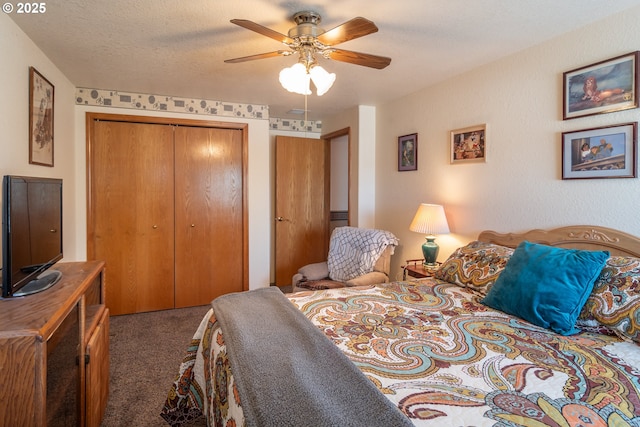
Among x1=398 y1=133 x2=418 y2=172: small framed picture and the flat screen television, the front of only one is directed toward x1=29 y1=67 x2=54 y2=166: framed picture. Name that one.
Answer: the small framed picture

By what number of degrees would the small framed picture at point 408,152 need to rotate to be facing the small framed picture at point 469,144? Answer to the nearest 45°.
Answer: approximately 90° to its left

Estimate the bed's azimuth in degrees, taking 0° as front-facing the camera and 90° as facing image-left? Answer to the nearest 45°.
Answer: approximately 45°

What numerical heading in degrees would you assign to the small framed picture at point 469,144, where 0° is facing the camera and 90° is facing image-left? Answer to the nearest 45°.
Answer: approximately 45°

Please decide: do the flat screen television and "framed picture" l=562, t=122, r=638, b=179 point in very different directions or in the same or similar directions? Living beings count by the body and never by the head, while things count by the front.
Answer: very different directions

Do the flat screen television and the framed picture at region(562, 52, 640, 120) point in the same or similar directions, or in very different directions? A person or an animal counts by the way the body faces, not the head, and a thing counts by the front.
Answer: very different directions

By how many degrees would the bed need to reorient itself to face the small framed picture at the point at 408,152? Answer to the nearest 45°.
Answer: approximately 135° to its right
